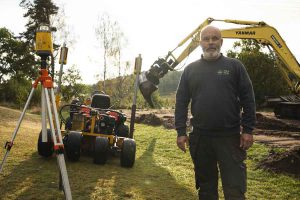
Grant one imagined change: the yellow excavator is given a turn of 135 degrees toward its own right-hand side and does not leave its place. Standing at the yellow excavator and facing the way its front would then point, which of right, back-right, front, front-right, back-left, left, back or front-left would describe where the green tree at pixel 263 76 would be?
front-left

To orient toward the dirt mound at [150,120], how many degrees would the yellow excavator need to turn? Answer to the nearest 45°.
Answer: approximately 45° to its right

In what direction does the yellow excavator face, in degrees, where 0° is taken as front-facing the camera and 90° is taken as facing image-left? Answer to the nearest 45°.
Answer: approximately 90°

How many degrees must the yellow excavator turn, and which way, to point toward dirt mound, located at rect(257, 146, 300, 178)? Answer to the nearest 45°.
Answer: approximately 90° to its left
